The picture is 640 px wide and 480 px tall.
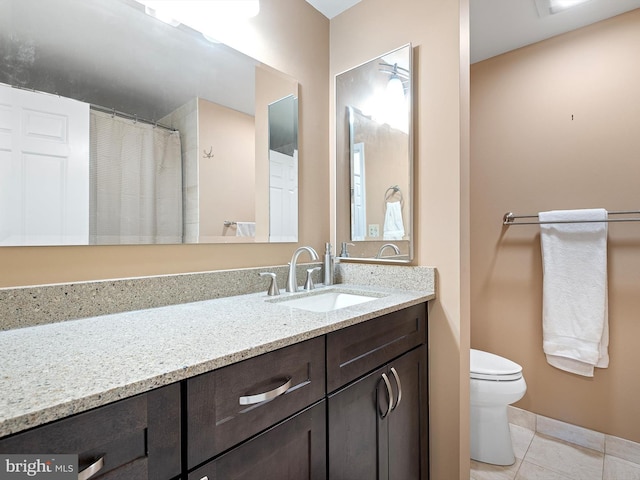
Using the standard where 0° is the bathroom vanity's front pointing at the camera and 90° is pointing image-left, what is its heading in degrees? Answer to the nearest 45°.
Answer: approximately 315°

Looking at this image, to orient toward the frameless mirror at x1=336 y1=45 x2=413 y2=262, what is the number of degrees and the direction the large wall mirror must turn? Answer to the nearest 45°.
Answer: approximately 45° to its left

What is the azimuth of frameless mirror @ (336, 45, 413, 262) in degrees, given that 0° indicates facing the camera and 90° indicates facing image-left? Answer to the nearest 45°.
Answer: approximately 45°
